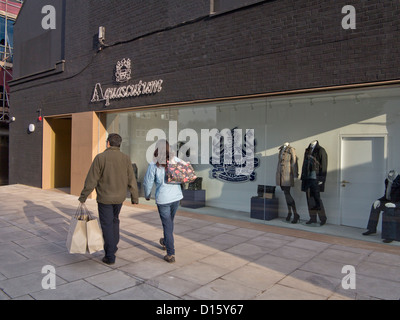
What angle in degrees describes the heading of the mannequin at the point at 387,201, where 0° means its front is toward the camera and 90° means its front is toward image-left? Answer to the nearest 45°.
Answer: approximately 45°

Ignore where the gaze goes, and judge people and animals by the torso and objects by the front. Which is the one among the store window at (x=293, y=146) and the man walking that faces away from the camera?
the man walking

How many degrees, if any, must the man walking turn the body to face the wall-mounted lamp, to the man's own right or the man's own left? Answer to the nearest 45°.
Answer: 0° — they already face it

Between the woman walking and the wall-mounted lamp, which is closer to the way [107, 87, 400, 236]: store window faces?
the woman walking

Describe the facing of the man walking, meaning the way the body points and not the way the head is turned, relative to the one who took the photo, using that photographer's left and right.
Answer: facing away from the viewer

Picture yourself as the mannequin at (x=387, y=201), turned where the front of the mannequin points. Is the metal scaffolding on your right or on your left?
on your right

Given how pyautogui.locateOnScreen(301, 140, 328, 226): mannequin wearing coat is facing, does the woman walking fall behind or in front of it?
in front

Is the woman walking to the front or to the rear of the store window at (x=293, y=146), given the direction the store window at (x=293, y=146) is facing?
to the front
